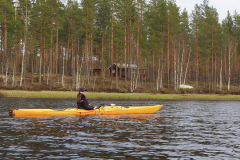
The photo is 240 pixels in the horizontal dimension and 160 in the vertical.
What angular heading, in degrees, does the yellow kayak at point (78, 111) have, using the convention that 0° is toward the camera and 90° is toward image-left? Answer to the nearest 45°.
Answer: approximately 270°

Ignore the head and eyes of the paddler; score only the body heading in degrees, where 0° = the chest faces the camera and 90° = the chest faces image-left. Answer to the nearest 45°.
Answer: approximately 270°
